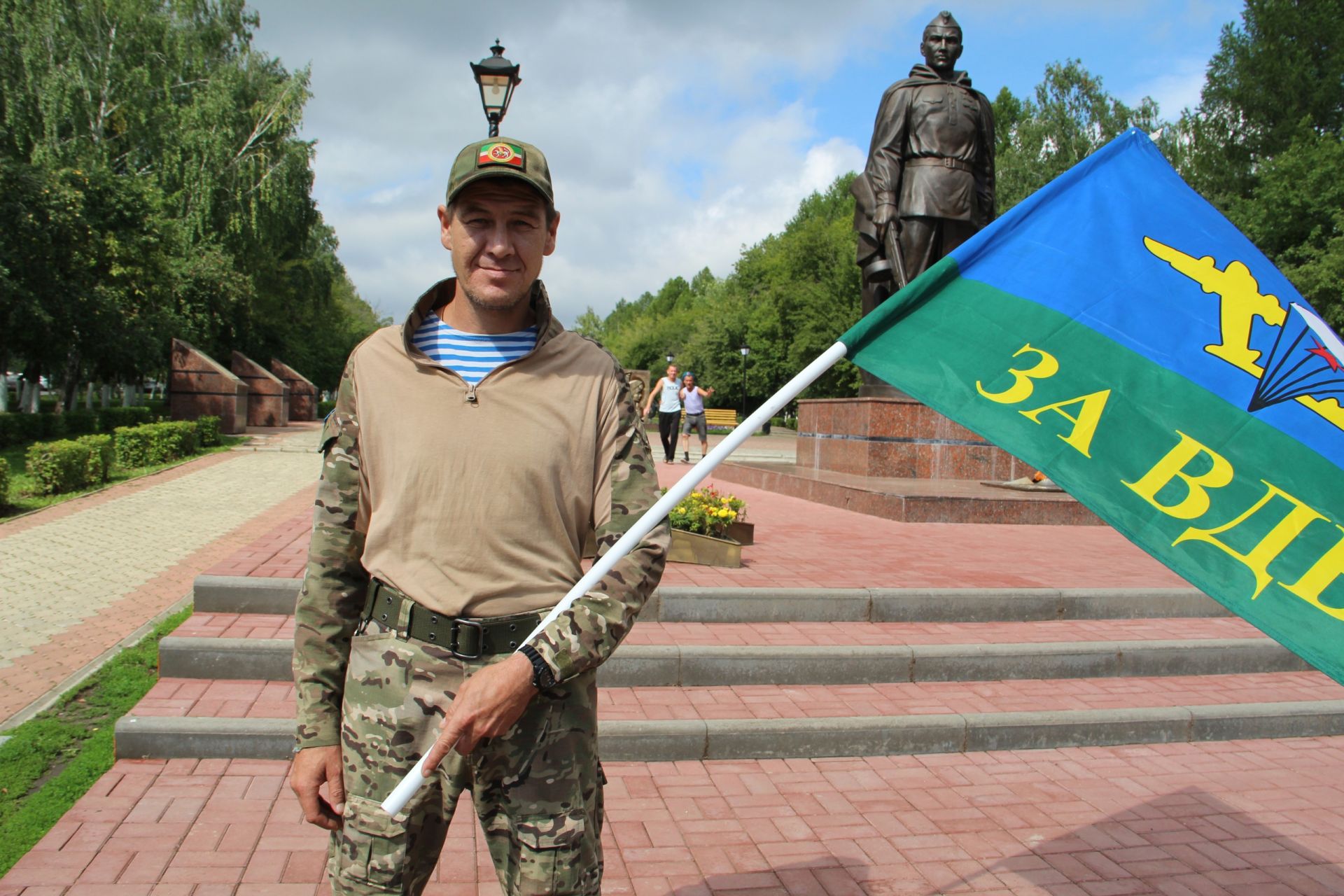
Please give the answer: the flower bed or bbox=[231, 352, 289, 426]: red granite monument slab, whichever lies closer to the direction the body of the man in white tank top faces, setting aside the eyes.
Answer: the flower bed

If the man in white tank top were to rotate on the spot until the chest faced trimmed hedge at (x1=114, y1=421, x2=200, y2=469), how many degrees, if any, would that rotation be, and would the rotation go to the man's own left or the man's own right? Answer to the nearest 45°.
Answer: approximately 90° to the man's own right

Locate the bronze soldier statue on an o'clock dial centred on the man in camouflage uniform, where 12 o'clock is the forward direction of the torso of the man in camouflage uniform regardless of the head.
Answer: The bronze soldier statue is roughly at 7 o'clock from the man in camouflage uniform.

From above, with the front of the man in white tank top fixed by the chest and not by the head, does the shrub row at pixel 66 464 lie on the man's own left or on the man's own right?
on the man's own right

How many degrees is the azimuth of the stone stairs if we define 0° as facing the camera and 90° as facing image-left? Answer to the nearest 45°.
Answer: approximately 0°

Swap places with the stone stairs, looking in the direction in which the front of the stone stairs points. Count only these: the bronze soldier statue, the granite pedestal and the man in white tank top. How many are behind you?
3

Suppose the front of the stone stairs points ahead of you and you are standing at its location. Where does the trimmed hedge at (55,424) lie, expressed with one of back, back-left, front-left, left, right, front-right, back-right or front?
back-right

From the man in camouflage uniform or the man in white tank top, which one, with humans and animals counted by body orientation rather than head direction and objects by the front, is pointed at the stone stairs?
the man in white tank top

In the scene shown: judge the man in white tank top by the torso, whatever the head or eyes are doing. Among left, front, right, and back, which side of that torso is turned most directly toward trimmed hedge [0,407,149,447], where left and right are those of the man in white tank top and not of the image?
right

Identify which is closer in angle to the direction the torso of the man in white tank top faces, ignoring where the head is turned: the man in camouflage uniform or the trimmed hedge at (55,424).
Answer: the man in camouflage uniform
